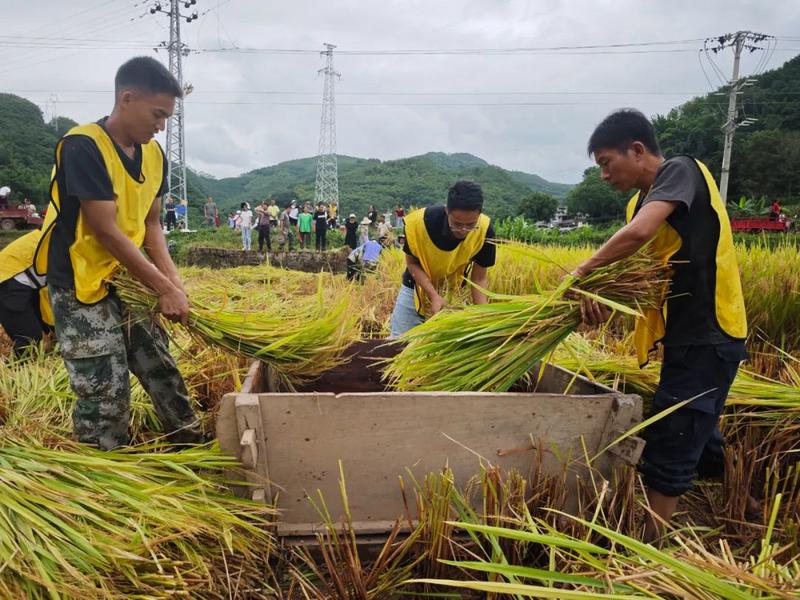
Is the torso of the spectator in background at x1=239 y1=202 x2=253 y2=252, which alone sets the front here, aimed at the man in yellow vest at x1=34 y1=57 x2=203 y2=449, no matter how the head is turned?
yes

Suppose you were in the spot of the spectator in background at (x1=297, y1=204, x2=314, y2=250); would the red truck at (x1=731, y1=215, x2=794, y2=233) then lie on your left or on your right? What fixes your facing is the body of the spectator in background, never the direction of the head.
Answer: on your left

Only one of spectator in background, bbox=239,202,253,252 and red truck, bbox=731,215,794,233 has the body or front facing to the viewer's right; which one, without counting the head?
the red truck

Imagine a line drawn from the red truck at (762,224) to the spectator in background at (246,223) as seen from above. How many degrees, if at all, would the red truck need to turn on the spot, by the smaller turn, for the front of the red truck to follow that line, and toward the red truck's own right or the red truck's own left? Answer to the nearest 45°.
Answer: approximately 135° to the red truck's own right

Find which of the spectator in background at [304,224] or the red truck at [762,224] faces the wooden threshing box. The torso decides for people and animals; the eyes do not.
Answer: the spectator in background

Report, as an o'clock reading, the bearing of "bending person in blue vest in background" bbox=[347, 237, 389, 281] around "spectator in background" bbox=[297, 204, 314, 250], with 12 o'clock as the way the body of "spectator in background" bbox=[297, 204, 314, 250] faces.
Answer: "bending person in blue vest in background" bbox=[347, 237, 389, 281] is roughly at 12 o'clock from "spectator in background" bbox=[297, 204, 314, 250].

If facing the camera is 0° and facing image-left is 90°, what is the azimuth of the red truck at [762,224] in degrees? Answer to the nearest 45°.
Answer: approximately 270°

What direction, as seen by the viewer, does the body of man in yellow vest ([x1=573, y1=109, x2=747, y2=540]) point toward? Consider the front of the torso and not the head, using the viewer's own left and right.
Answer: facing to the left of the viewer

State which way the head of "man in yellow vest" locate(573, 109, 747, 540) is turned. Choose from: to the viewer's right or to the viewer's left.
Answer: to the viewer's left

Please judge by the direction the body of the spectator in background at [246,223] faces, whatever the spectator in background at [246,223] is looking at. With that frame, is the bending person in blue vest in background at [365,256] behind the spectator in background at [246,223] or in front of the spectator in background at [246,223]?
in front
